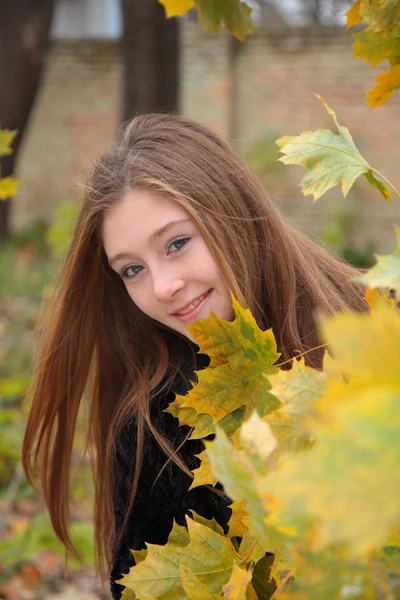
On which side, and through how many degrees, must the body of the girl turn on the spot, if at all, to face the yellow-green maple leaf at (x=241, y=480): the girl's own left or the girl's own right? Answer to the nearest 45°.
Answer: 0° — they already face it

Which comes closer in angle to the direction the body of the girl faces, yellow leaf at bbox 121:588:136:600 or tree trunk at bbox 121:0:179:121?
the yellow leaf

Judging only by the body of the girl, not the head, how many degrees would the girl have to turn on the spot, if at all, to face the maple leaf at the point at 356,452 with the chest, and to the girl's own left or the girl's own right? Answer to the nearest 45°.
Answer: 0° — they already face it

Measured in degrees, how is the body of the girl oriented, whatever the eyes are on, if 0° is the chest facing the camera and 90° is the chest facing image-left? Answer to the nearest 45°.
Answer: approximately 0°

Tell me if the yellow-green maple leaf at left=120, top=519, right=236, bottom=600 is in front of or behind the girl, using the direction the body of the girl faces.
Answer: in front

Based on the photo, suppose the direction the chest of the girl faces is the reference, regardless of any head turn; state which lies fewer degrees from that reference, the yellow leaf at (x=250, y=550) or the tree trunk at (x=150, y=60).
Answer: the yellow leaf

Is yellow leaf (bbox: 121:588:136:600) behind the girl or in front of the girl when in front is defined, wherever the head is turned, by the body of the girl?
in front

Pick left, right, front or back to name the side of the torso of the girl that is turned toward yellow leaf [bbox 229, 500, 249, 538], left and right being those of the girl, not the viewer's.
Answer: front

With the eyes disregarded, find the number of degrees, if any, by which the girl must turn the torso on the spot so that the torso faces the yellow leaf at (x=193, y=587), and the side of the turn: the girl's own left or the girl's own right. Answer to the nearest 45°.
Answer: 0° — they already face it

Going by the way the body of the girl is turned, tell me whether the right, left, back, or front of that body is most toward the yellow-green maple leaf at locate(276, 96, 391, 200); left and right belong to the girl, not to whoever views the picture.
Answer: left
